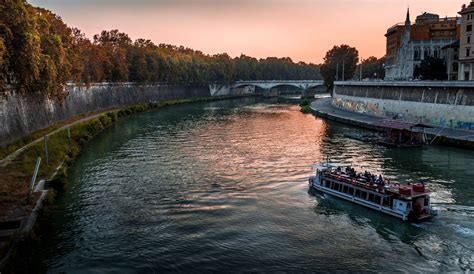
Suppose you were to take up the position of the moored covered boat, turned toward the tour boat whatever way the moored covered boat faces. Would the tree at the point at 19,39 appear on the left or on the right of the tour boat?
right

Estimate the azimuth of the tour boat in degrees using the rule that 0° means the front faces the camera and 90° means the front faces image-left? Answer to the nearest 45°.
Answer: approximately 135°

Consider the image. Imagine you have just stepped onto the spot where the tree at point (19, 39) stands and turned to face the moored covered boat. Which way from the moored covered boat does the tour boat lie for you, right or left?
right

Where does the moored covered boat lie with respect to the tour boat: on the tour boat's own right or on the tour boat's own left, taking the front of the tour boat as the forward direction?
on the tour boat's own right

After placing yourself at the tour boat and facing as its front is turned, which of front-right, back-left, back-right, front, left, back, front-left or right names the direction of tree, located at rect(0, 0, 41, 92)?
front-left
